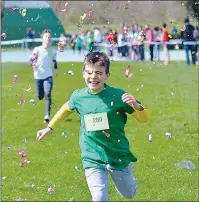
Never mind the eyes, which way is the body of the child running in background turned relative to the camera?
toward the camera

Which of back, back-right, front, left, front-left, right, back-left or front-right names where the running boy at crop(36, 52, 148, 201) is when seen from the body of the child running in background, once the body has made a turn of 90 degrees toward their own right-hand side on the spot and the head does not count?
left
